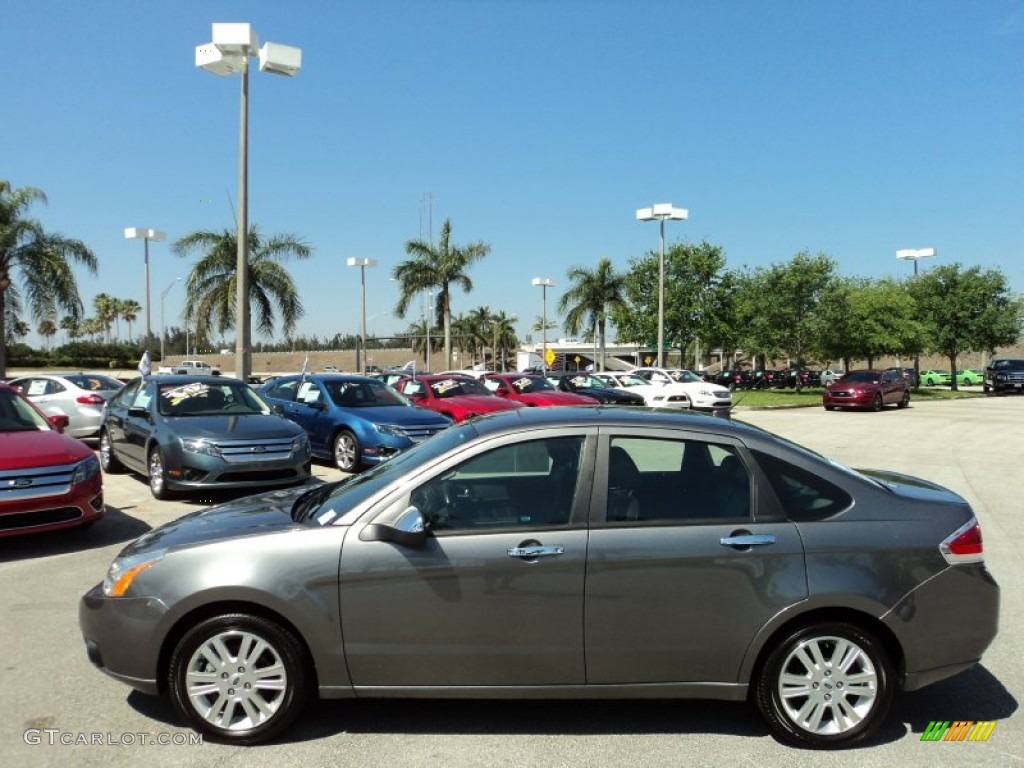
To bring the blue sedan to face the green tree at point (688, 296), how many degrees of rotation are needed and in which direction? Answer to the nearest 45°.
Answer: approximately 90° to its left

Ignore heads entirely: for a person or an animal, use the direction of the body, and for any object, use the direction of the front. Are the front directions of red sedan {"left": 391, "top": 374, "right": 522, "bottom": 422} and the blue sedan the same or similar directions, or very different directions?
same or similar directions

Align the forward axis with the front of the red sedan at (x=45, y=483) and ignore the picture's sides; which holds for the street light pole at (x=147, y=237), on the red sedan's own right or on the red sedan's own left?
on the red sedan's own left

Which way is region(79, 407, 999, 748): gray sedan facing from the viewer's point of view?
to the viewer's left

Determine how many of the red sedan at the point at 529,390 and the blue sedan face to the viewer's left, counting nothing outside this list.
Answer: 0

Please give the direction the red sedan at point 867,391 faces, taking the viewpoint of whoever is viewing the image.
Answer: facing the viewer and to the left of the viewer

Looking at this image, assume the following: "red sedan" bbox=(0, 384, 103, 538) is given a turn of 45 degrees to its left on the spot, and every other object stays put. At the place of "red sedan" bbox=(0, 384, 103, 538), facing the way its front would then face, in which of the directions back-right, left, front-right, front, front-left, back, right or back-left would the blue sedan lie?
front-left

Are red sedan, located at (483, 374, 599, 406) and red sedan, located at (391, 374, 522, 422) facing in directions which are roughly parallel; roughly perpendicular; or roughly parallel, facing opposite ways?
roughly parallel

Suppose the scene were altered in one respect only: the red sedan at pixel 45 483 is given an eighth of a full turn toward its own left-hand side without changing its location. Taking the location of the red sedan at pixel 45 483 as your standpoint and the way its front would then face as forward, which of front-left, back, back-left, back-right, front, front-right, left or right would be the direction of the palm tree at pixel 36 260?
left

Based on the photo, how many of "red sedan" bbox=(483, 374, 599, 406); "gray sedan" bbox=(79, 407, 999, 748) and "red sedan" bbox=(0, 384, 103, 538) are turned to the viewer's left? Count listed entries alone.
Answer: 1

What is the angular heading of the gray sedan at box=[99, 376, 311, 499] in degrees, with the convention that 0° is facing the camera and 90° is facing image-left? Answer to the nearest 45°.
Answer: approximately 315°

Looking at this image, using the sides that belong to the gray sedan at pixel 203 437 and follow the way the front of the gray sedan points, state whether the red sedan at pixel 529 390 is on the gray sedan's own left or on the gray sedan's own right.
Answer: on the gray sedan's own left

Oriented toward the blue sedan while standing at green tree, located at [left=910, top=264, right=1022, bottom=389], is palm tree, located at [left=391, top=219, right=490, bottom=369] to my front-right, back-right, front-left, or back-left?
front-right

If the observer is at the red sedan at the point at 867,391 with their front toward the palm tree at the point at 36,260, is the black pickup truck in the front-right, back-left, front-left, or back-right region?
back-right
